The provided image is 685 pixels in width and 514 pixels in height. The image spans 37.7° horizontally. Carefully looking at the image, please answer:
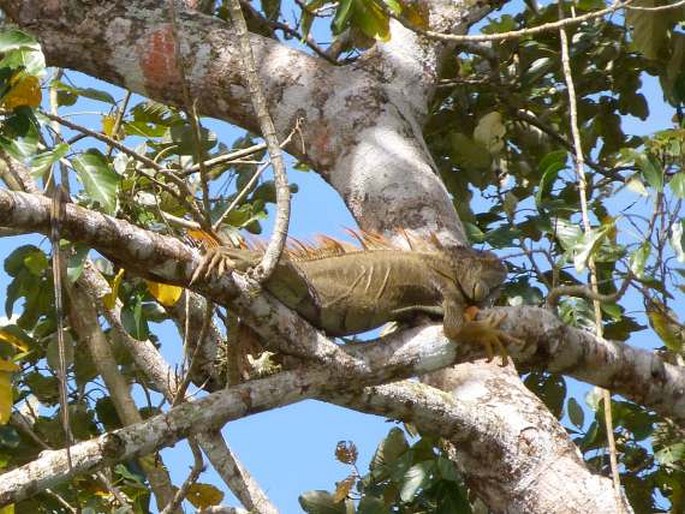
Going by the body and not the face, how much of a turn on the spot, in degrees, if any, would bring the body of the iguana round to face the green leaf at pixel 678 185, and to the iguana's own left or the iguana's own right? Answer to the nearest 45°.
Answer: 0° — it already faces it

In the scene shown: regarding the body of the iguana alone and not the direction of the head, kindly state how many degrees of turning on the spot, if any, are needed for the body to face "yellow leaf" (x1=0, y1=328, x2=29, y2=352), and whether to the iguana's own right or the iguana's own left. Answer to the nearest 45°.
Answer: approximately 180°

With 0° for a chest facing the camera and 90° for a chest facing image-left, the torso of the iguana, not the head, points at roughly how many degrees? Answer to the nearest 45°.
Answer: approximately 270°
